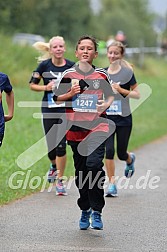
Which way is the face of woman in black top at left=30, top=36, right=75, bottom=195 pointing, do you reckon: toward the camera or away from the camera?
toward the camera

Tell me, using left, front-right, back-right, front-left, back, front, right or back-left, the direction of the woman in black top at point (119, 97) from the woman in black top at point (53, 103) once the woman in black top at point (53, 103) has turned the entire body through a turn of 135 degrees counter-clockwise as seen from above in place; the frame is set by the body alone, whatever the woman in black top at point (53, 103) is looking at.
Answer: front-right
